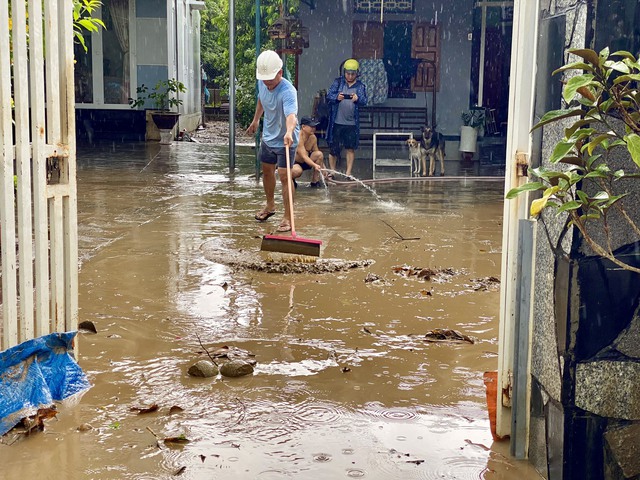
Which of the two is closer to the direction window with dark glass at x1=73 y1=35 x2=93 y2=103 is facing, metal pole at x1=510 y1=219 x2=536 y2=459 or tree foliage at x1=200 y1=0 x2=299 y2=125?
the metal pole

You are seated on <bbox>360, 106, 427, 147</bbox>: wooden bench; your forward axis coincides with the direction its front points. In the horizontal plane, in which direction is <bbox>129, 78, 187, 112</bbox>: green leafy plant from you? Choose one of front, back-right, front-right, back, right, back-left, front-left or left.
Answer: back-right

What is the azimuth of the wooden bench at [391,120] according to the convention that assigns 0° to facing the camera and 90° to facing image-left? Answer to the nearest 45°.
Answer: approximately 0°

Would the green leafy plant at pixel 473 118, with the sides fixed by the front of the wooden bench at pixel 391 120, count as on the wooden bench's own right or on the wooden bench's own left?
on the wooden bench's own left
